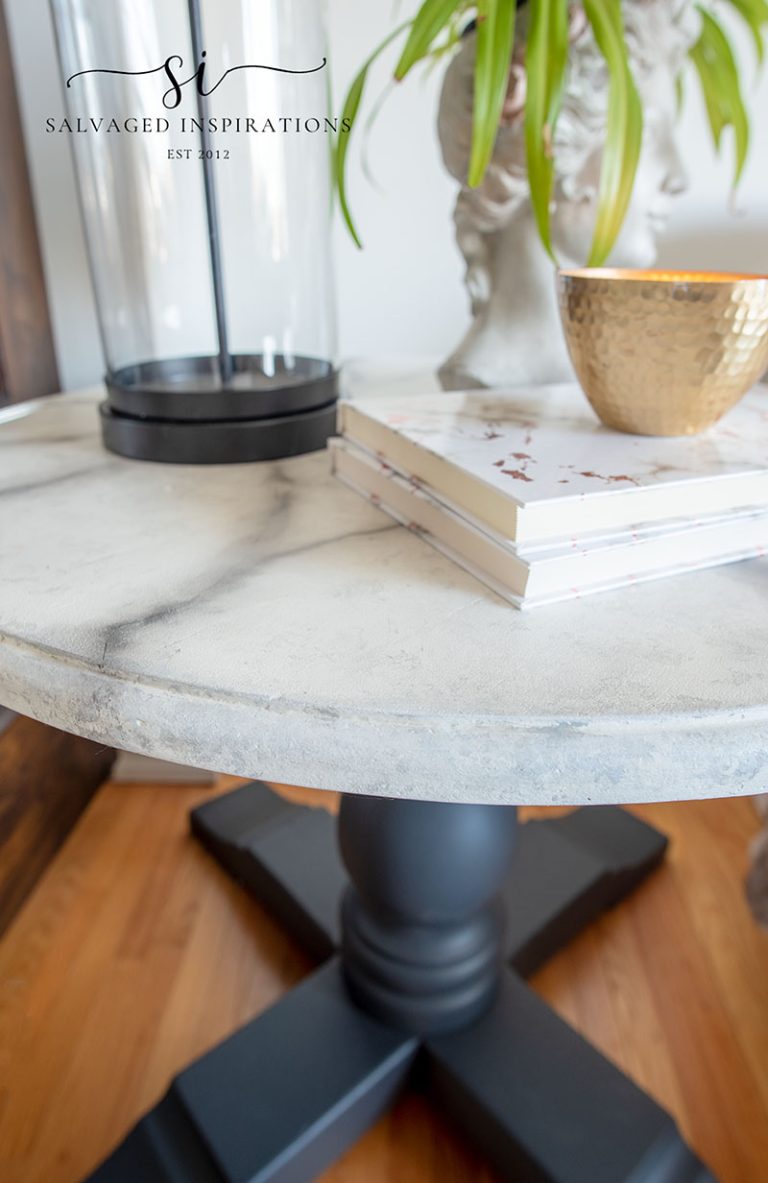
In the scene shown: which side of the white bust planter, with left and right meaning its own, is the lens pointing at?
right
